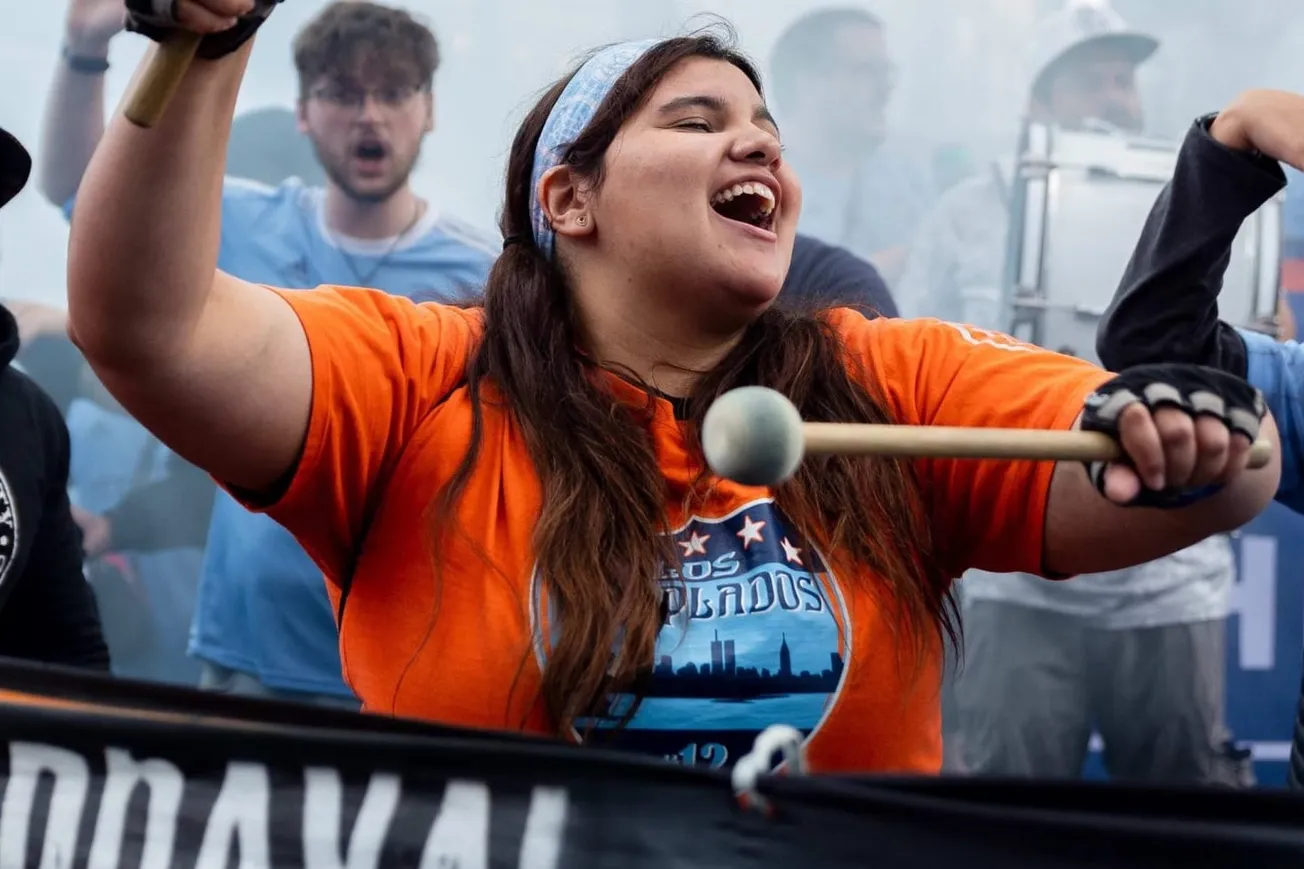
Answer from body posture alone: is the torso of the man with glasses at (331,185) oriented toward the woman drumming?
yes

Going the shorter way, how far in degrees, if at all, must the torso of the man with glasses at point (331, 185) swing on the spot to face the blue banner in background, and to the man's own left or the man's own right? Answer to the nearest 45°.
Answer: approximately 90° to the man's own left

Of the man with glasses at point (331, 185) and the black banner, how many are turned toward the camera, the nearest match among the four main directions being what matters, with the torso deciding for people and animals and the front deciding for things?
2

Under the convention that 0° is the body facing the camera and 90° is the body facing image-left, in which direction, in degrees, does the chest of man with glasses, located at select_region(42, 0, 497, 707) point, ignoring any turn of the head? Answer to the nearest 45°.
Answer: approximately 0°

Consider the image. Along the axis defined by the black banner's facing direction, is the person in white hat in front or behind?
behind

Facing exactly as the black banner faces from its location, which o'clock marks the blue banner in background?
The blue banner in background is roughly at 7 o'clock from the black banner.

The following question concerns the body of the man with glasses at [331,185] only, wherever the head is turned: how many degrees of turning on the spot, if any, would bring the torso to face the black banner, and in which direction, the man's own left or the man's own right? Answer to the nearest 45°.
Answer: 0° — they already face it

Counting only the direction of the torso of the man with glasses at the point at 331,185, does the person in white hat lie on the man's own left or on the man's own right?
on the man's own left
